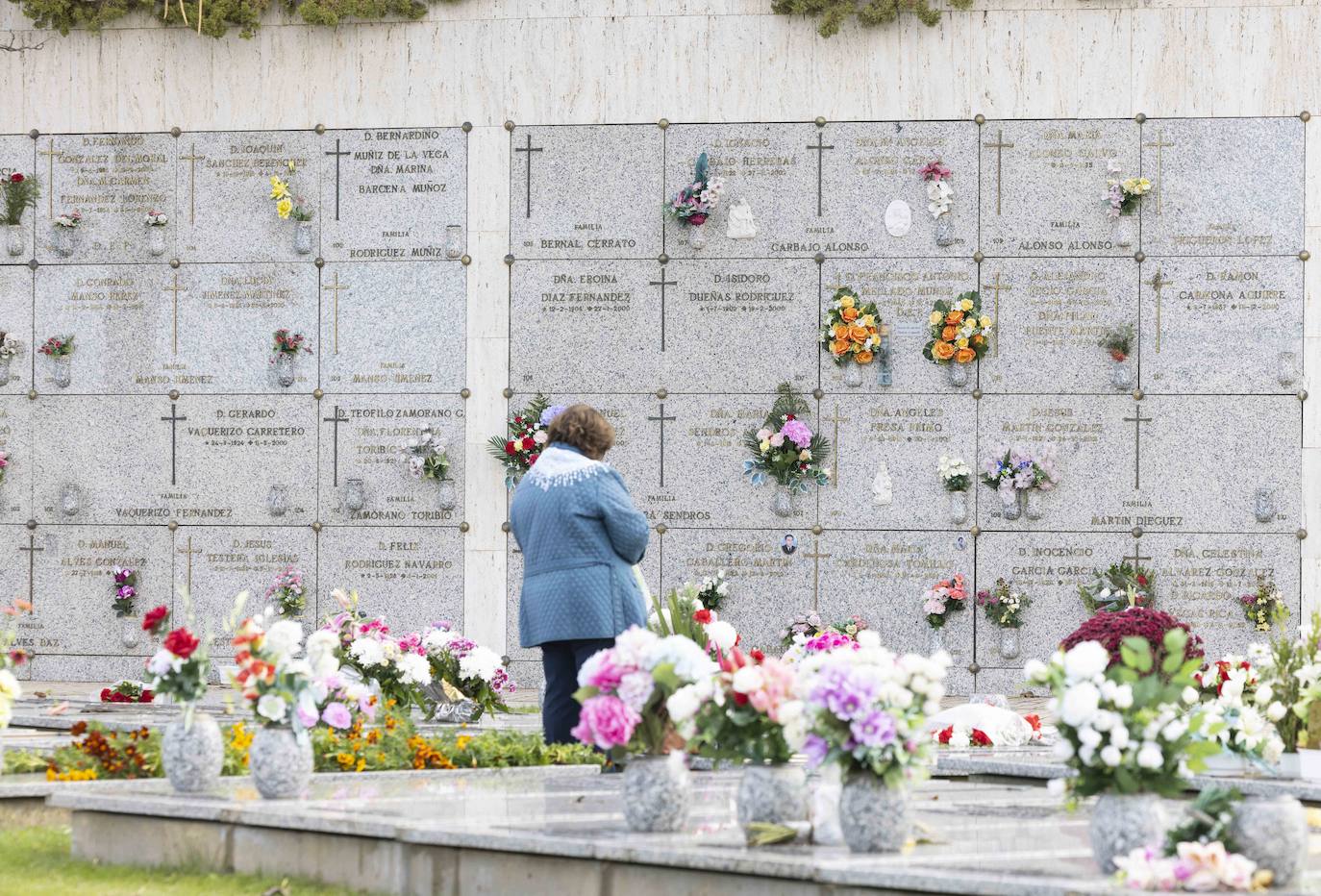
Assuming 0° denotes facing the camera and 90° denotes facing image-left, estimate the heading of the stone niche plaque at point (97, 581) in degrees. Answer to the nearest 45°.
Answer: approximately 0°

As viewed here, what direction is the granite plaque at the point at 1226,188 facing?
toward the camera

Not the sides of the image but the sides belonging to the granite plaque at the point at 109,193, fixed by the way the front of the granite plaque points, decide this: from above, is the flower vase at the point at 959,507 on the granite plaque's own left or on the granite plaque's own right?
on the granite plaque's own left

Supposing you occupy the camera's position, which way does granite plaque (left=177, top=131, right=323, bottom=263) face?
facing the viewer

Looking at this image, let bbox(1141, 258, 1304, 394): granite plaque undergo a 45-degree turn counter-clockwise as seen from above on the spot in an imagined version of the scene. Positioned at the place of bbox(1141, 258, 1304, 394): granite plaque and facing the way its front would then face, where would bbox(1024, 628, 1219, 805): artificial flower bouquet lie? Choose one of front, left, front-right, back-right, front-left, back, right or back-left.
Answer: front-right

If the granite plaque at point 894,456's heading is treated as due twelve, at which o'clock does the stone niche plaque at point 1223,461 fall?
The stone niche plaque is roughly at 9 o'clock from the granite plaque.

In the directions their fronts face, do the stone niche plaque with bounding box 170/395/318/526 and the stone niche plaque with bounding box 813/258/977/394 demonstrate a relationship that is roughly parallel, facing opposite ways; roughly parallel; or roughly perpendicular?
roughly parallel

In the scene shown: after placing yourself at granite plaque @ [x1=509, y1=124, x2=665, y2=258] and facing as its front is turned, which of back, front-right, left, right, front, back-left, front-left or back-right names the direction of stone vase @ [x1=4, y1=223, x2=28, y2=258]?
right

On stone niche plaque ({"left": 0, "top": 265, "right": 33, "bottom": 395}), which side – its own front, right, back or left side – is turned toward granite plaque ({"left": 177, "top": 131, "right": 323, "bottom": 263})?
left

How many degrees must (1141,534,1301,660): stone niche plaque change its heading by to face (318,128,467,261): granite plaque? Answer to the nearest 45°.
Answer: approximately 90° to its right

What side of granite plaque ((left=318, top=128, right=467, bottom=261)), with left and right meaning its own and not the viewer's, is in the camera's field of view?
front

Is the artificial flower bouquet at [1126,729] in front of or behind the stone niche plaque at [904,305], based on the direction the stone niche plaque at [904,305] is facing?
in front

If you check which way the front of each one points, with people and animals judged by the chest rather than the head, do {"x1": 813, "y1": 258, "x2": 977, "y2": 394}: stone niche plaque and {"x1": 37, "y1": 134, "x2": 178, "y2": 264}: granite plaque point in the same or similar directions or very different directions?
same or similar directions

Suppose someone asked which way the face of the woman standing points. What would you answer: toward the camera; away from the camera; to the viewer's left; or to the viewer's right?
away from the camera

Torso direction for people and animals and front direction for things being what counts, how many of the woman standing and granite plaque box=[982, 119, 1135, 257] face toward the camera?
1

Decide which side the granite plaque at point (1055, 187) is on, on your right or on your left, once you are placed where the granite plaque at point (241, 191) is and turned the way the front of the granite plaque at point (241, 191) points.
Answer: on your left

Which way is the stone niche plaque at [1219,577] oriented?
toward the camera

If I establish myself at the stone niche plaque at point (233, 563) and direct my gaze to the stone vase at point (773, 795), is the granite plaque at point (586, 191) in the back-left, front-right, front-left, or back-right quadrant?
front-left
